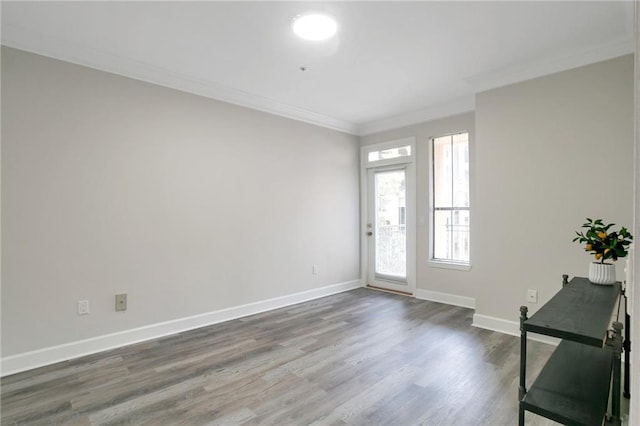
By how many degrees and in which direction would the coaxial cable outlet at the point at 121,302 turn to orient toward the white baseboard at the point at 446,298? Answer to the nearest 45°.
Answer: approximately 90° to its left

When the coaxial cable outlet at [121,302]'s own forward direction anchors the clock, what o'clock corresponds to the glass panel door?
The glass panel door is roughly at 9 o'clock from the coaxial cable outlet.

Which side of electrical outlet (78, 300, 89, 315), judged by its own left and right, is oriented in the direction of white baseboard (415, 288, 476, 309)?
left

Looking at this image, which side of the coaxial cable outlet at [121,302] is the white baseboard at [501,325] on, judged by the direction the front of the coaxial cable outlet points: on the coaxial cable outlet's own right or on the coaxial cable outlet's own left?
on the coaxial cable outlet's own left

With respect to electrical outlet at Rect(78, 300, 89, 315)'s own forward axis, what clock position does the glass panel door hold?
The glass panel door is roughly at 9 o'clock from the electrical outlet.

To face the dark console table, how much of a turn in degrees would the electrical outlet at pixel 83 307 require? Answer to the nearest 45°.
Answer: approximately 45° to its left
